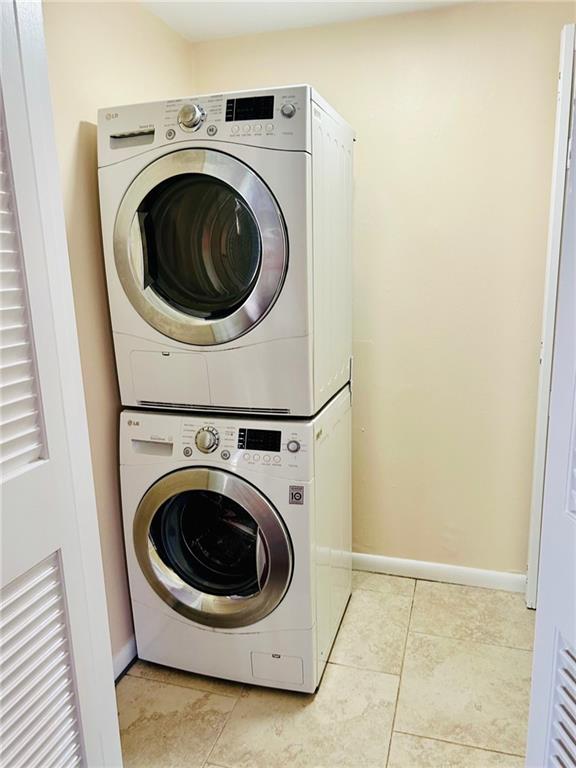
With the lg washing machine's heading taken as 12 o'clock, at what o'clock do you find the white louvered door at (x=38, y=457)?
The white louvered door is roughly at 1 o'clock from the lg washing machine.

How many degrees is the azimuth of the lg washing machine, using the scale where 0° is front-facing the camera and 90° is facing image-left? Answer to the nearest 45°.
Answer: approximately 0°

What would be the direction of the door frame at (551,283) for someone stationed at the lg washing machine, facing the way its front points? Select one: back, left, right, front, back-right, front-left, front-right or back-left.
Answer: left

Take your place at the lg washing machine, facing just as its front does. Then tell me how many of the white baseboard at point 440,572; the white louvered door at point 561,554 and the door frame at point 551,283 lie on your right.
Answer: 0

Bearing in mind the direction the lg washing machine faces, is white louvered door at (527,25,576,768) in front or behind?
in front

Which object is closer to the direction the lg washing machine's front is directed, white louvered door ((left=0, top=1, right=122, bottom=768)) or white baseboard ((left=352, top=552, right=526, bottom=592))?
the white louvered door

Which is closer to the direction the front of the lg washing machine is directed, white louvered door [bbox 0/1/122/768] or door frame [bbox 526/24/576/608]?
the white louvered door

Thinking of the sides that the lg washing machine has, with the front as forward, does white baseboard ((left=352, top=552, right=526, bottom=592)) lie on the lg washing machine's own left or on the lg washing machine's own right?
on the lg washing machine's own left
